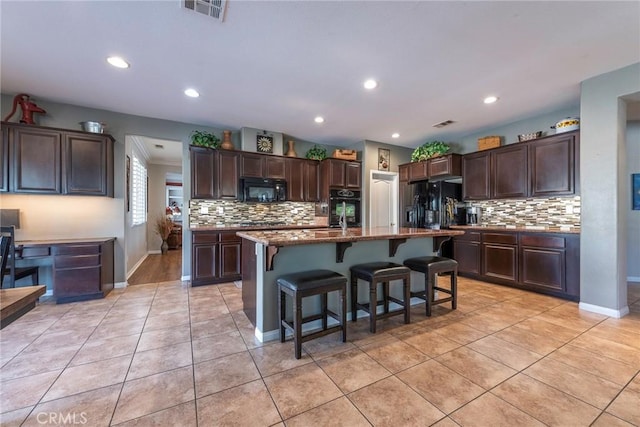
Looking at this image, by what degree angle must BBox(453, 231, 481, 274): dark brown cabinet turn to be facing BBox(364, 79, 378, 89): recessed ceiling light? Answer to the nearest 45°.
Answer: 0° — it already faces it

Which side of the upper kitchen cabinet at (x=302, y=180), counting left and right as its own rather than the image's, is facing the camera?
front

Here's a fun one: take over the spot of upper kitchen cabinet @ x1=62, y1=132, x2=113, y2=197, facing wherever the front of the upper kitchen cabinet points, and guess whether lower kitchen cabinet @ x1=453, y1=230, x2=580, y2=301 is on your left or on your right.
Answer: on your left

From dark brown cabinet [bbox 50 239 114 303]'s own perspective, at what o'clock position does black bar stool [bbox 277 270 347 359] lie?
The black bar stool is roughly at 11 o'clock from the dark brown cabinet.

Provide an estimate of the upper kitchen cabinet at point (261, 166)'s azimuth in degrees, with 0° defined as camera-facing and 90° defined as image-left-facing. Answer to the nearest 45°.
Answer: approximately 0°

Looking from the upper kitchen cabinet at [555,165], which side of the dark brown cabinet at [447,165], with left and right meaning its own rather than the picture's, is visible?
left

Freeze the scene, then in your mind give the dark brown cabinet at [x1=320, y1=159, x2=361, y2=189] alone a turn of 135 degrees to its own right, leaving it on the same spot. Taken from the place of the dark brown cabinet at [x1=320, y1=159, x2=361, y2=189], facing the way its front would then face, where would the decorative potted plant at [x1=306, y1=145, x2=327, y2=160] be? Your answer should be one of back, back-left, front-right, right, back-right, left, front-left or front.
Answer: front

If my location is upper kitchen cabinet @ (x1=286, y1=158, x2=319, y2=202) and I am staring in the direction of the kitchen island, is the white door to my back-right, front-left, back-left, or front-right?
back-left

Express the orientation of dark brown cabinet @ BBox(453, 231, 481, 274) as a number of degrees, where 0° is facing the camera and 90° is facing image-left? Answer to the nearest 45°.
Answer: approximately 45°

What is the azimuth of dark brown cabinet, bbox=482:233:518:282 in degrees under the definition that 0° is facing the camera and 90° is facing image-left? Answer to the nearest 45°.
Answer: approximately 45°

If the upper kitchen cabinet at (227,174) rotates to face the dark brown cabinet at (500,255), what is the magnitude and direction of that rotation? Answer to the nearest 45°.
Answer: approximately 45° to its left
